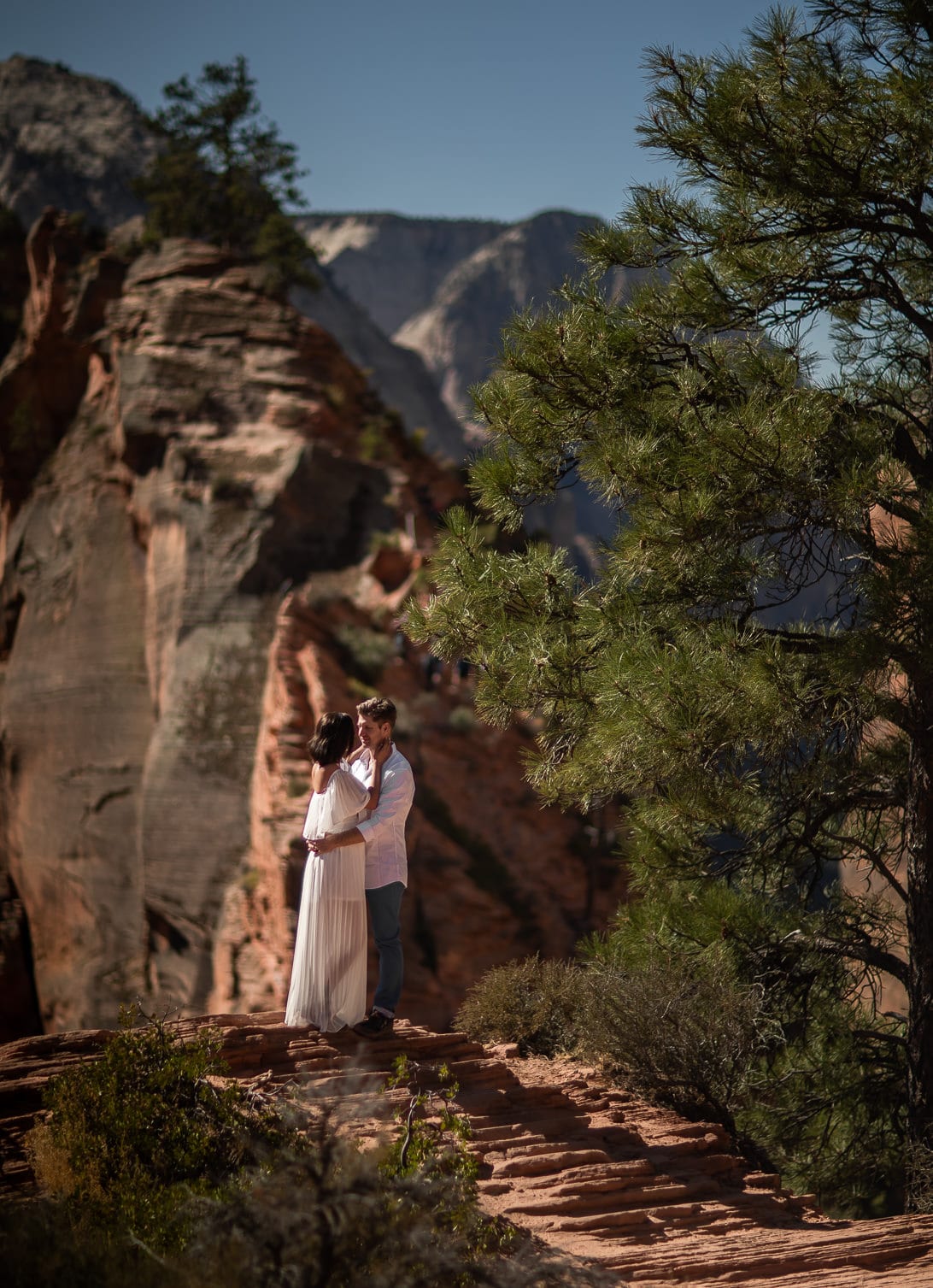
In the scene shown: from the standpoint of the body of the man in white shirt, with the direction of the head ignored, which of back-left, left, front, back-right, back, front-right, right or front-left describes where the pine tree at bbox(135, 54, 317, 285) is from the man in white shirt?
right

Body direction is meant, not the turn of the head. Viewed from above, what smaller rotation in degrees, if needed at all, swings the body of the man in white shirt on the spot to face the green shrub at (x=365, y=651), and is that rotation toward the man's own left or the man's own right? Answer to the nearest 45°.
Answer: approximately 90° to the man's own right

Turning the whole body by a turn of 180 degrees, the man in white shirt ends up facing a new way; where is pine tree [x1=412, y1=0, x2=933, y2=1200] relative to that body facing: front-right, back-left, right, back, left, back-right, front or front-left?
front

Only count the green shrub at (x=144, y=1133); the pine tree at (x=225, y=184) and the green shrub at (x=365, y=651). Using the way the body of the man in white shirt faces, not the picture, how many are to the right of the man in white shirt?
2

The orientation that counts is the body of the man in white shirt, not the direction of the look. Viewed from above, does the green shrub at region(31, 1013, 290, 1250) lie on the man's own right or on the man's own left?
on the man's own left

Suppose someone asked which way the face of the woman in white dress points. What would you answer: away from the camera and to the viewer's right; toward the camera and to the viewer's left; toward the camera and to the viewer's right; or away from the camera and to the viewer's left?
away from the camera and to the viewer's right

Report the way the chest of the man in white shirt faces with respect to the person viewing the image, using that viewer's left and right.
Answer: facing to the left of the viewer
